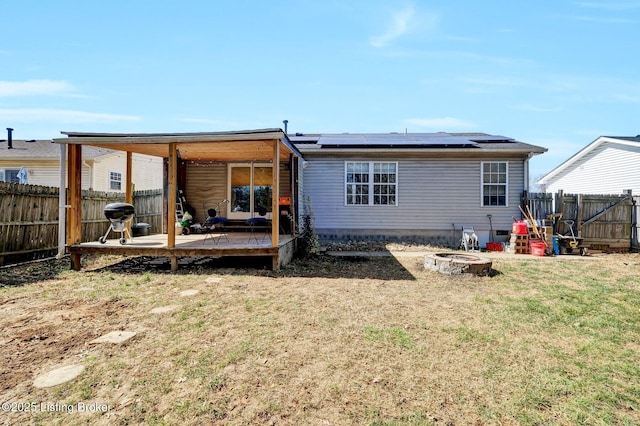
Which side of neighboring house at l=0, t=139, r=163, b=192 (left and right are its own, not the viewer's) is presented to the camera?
back

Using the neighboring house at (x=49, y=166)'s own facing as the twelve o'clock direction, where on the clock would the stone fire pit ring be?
The stone fire pit ring is roughly at 5 o'clock from the neighboring house.
